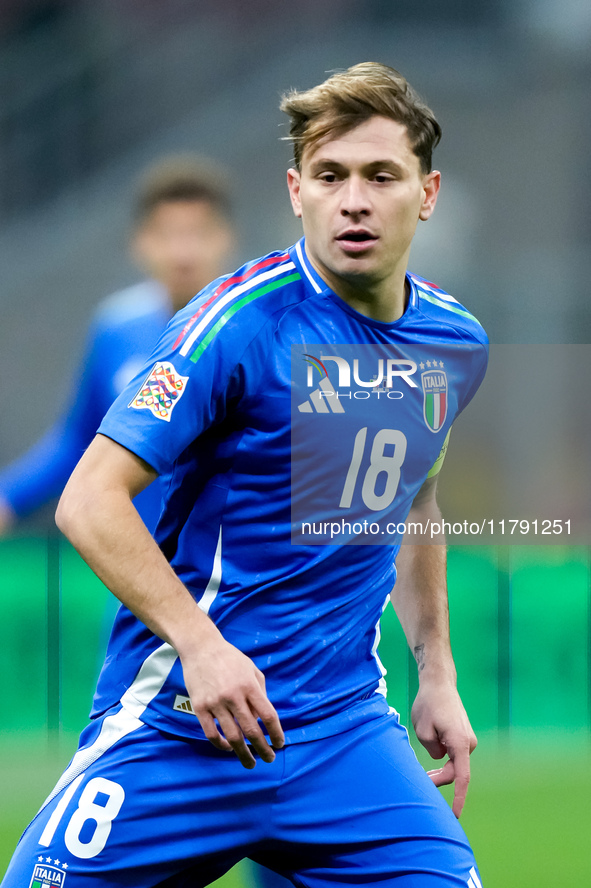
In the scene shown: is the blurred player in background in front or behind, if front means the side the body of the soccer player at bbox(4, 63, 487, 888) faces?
behind

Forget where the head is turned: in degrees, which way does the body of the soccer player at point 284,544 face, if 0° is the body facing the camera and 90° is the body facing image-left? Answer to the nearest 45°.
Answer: approximately 315°
